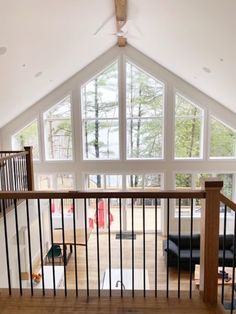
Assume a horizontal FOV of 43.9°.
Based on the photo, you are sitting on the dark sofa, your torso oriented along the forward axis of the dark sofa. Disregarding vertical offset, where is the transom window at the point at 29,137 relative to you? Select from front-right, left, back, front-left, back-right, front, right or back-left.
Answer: right

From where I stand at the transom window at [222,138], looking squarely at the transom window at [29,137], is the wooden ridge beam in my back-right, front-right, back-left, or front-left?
front-left

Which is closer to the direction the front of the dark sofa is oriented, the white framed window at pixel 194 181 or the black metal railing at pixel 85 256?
the black metal railing

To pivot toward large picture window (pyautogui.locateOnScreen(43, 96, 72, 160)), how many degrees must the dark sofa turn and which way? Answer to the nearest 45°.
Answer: approximately 90° to its right
